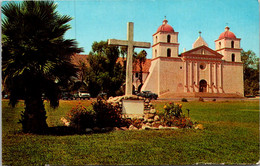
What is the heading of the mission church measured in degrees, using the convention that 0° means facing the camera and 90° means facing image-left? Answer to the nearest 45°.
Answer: approximately 315°

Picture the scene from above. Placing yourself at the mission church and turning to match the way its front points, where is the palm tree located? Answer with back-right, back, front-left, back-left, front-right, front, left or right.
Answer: right

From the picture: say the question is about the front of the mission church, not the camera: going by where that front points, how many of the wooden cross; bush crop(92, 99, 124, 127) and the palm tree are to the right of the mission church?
3

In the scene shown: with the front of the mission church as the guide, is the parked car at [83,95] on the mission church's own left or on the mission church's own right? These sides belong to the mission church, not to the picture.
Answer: on the mission church's own right

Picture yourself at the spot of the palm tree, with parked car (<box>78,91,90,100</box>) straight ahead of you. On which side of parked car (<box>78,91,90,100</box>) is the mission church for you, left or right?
right

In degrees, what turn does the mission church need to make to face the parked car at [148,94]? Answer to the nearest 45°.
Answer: approximately 90° to its right

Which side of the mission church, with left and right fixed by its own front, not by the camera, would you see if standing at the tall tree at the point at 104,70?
right

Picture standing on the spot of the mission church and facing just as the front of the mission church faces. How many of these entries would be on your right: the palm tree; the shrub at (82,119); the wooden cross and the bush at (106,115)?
4

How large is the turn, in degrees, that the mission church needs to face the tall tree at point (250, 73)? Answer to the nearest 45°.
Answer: approximately 45° to its left

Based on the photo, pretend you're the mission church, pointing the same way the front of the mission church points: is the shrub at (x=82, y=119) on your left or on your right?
on your right

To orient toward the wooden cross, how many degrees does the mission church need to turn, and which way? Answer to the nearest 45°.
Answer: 0° — it already faces it
